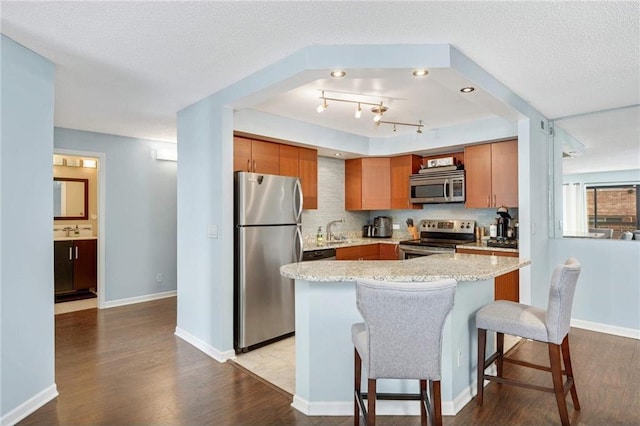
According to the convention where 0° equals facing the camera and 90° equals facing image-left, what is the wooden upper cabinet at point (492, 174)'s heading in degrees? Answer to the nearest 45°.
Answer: approximately 45°

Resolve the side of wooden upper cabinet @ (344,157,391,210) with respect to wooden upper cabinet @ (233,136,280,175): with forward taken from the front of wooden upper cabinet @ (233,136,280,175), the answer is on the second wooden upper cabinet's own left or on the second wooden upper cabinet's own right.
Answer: on the second wooden upper cabinet's own left

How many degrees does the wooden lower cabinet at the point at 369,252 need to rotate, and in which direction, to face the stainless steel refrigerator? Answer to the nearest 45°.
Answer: approximately 90° to its right

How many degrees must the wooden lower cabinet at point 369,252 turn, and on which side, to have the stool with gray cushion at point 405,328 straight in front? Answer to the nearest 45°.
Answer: approximately 45° to its right

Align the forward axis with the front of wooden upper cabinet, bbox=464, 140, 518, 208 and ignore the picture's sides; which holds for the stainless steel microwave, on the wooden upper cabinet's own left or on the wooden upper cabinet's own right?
on the wooden upper cabinet's own right

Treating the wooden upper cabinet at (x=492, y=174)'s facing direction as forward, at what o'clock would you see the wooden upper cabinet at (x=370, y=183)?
the wooden upper cabinet at (x=370, y=183) is roughly at 2 o'clock from the wooden upper cabinet at (x=492, y=174).
